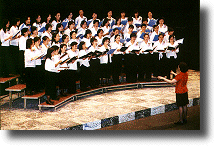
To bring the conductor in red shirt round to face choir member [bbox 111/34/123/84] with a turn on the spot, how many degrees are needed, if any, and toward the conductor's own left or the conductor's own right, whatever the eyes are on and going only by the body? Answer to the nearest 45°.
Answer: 0° — they already face them

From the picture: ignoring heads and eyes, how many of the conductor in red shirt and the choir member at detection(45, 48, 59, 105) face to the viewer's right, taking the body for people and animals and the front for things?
1

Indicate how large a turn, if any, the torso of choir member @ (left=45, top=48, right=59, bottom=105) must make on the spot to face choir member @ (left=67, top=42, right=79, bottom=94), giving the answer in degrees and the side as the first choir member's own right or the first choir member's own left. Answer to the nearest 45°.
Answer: approximately 45° to the first choir member's own left

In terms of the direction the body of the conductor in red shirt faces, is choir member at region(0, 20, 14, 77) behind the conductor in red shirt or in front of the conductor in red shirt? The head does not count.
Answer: in front

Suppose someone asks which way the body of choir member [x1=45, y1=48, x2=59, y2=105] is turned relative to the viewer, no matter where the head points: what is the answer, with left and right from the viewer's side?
facing to the right of the viewer

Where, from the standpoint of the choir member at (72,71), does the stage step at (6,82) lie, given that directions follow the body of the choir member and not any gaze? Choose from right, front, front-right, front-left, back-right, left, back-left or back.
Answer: back-right

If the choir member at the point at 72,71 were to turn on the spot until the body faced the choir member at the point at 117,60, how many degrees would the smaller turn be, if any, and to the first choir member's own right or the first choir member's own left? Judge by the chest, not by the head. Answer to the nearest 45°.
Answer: approximately 90° to the first choir member's own left

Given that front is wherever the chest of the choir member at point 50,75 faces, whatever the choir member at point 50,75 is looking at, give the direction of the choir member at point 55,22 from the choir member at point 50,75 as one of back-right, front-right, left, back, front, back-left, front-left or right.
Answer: left

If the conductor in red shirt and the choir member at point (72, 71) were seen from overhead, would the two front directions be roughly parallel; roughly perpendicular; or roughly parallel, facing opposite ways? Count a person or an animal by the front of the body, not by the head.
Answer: roughly parallel, facing opposite ways

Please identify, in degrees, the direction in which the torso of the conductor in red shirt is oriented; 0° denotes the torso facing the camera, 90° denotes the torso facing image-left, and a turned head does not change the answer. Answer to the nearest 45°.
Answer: approximately 135°

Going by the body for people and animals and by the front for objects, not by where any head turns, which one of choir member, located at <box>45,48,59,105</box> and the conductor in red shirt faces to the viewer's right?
the choir member

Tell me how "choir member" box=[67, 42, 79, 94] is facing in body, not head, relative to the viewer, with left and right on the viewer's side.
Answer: facing the viewer and to the right of the viewer

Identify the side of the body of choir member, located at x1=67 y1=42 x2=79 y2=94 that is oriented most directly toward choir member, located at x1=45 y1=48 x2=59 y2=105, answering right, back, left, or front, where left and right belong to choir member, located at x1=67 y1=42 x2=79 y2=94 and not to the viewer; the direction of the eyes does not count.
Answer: right
